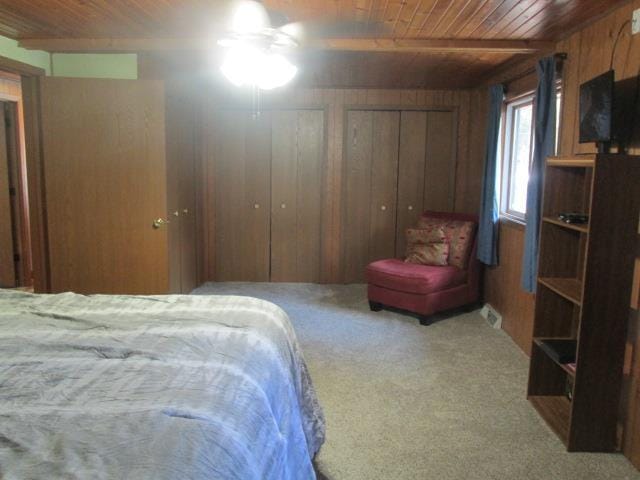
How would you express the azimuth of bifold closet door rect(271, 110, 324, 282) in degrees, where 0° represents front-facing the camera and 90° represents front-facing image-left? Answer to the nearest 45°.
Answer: approximately 0°

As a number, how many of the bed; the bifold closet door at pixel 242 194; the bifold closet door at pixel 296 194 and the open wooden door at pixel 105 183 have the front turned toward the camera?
3

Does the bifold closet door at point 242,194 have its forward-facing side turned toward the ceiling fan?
yes

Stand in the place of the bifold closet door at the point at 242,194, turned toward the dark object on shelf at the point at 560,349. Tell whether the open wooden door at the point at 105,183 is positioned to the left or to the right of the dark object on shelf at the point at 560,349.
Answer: right

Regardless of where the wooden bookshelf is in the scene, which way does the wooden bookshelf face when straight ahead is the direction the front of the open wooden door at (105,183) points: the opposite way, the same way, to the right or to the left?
to the right

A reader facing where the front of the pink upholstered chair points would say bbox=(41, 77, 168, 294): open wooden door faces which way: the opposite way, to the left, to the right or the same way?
to the left

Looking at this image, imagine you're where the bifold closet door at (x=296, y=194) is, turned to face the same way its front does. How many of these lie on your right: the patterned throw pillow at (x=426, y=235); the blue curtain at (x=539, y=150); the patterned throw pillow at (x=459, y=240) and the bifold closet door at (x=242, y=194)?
1

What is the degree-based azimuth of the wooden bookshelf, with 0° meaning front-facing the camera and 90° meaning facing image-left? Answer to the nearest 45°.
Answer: approximately 45°

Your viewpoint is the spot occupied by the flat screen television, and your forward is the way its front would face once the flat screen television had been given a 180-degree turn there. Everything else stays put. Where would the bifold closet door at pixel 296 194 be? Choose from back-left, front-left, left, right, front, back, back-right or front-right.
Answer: left

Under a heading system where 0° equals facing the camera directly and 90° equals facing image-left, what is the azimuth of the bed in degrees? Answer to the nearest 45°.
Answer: approximately 270°

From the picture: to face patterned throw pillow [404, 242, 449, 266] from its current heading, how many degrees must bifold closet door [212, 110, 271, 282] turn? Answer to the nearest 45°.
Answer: approximately 45° to its left

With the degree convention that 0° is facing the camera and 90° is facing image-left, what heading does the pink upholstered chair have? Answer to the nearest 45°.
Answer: approximately 45°

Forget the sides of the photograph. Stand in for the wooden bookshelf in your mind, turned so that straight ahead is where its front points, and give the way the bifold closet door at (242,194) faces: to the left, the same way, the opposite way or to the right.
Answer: to the left

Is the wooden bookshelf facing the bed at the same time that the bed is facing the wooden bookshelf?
yes
